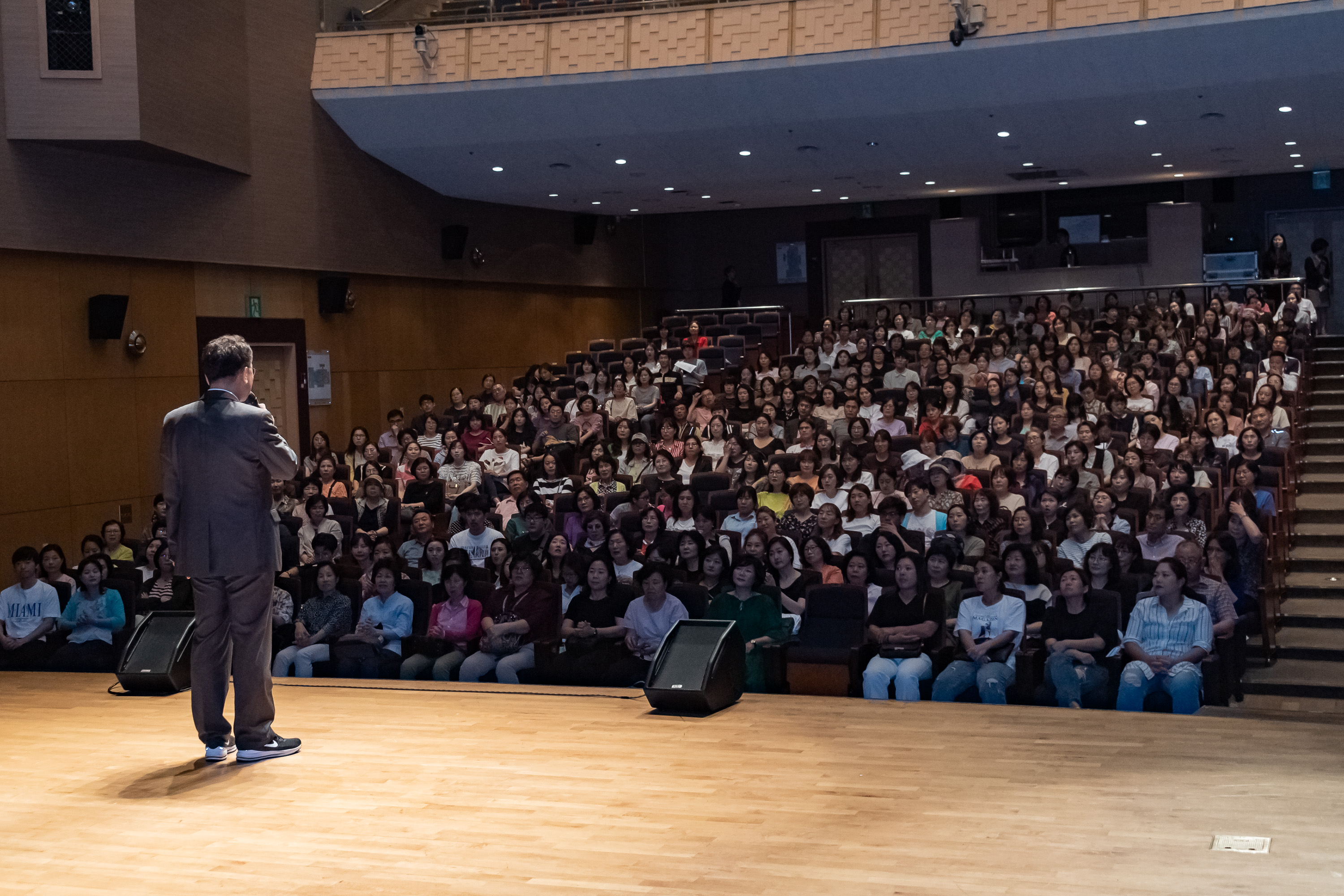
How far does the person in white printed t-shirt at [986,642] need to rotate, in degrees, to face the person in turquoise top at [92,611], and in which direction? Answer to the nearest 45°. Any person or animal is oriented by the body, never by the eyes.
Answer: approximately 45° to their right

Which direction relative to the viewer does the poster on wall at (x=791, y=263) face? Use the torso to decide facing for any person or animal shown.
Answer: toward the camera

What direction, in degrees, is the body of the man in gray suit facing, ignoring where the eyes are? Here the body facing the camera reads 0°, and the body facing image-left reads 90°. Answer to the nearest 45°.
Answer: approximately 225°

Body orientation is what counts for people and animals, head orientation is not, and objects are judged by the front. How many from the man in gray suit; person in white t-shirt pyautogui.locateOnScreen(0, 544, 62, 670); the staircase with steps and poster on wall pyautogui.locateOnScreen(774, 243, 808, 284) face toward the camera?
3

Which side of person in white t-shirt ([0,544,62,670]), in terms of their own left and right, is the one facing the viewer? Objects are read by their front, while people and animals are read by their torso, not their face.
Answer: front

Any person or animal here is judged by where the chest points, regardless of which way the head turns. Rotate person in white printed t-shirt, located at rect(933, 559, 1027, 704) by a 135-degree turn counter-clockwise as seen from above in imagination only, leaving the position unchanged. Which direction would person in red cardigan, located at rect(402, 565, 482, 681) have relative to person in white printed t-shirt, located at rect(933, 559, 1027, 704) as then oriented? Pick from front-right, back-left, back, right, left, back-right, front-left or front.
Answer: back

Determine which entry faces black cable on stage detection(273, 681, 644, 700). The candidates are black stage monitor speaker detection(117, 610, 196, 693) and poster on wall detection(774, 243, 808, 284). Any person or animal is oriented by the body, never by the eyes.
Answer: the poster on wall

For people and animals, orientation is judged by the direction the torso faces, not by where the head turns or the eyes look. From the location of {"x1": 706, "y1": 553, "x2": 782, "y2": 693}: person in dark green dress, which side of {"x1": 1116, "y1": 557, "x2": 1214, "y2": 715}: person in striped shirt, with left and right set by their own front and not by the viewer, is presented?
right

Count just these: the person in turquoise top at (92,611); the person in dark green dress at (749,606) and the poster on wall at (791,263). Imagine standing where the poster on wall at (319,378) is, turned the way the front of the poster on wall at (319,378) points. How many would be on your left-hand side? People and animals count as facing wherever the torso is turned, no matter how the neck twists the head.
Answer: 1

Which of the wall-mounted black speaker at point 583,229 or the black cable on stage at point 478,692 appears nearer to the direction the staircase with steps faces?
the black cable on stage

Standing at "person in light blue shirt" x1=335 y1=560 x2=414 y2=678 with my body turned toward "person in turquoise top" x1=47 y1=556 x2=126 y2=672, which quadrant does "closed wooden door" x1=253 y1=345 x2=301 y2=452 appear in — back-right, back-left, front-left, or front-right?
front-right

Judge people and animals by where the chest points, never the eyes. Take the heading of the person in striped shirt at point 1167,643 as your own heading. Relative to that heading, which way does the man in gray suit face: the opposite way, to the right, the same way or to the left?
the opposite way

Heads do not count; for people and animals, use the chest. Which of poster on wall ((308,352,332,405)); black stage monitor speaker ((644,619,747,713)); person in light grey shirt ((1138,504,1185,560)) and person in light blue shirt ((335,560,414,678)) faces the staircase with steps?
the poster on wall

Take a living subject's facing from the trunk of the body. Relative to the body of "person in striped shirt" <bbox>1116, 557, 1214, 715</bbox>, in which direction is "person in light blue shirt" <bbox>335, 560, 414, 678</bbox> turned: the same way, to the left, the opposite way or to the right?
the same way

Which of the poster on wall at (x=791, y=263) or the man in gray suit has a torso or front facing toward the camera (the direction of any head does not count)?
the poster on wall

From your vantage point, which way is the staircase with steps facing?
toward the camera

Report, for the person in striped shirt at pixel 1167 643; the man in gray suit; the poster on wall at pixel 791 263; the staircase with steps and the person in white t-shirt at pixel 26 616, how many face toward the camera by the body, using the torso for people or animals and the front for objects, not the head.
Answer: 4

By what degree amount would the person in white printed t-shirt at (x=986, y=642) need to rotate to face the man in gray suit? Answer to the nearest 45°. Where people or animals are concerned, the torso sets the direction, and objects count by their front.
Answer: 0° — they already face them

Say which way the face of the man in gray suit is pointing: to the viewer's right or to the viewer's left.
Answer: to the viewer's right
